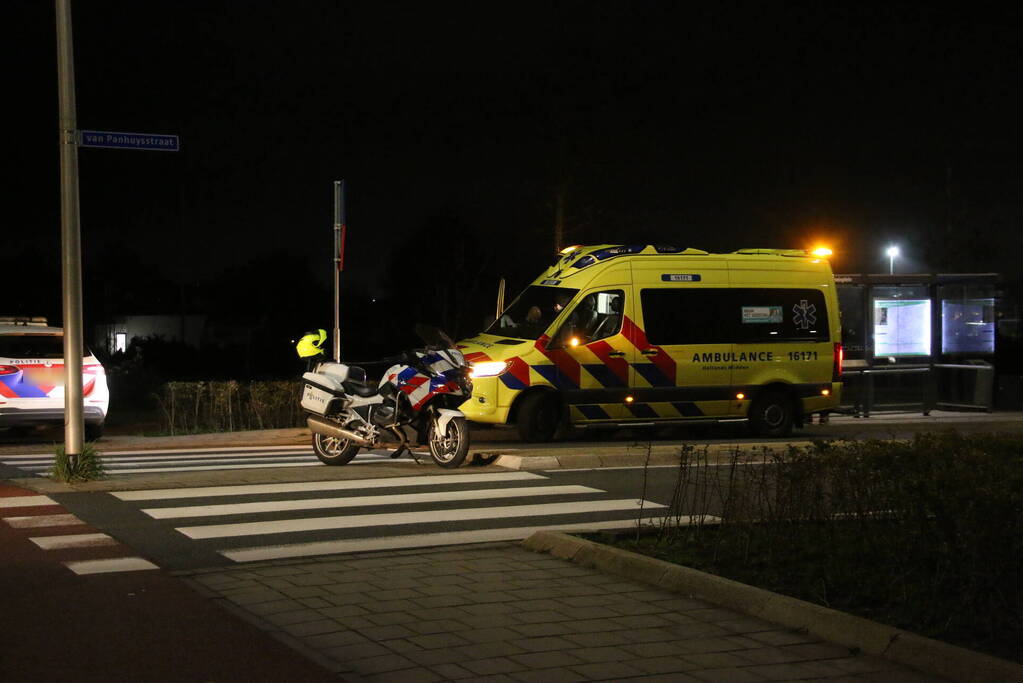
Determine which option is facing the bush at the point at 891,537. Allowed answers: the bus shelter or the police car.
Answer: the bus shelter

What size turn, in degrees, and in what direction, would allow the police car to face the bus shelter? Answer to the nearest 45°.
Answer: approximately 90° to its right

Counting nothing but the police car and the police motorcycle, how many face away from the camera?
1

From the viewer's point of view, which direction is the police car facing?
away from the camera

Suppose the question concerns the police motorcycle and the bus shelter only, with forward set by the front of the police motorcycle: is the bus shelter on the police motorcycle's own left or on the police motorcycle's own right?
on the police motorcycle's own left

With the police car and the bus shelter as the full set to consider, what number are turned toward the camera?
1

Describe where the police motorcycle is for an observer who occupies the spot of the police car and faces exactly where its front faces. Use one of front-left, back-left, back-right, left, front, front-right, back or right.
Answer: back-right

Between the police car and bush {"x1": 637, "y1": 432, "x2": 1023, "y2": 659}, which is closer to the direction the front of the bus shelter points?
the bush

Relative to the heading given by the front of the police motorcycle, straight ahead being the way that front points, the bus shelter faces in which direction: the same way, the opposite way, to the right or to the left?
to the right

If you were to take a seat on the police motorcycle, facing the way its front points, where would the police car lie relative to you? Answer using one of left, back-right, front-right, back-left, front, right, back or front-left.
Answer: back

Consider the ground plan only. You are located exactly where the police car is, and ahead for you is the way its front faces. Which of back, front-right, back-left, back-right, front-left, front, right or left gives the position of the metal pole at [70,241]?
back

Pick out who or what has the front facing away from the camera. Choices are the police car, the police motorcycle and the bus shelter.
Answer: the police car

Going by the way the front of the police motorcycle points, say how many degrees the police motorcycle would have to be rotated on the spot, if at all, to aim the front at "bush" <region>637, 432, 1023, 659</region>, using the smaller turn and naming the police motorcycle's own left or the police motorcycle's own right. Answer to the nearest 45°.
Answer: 0° — it already faces it
